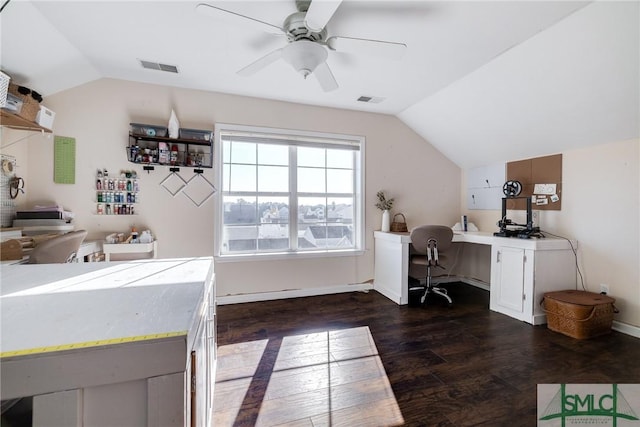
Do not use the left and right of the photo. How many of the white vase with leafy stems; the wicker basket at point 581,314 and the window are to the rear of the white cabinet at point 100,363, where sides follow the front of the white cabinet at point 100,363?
0

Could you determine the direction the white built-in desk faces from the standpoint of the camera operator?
facing the viewer and to the left of the viewer

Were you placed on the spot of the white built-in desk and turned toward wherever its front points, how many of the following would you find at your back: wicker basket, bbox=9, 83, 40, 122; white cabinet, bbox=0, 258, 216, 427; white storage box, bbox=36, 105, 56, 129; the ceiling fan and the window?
0

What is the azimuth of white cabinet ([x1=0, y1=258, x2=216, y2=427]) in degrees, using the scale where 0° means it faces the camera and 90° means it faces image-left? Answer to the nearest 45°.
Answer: approximately 270°

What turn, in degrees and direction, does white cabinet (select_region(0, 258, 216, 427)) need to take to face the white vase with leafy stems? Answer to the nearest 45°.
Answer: approximately 45° to its left

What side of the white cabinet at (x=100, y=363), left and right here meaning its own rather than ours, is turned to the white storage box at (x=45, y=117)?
left

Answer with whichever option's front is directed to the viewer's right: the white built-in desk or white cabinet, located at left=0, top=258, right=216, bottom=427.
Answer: the white cabinet

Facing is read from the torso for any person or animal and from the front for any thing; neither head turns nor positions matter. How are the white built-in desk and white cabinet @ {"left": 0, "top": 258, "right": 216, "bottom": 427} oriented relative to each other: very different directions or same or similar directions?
very different directions

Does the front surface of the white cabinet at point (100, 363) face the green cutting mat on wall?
no

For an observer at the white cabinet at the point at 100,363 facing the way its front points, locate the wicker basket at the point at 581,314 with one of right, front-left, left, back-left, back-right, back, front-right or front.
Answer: front

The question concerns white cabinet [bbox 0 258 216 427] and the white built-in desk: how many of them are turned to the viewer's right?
1

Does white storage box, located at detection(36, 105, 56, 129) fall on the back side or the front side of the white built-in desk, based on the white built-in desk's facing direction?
on the front side

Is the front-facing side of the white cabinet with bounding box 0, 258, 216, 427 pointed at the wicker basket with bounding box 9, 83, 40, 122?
no

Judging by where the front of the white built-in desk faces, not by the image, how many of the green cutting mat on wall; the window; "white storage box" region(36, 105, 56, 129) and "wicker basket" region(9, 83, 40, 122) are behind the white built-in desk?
0

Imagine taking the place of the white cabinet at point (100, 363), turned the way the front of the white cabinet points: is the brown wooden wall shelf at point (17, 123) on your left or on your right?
on your left
